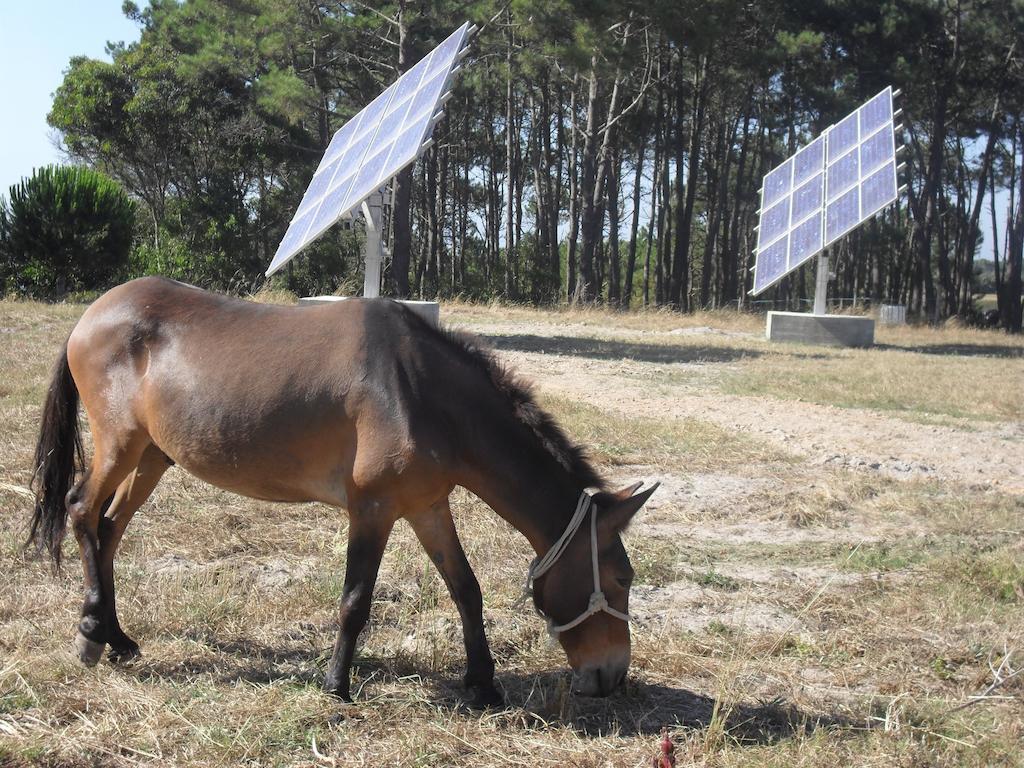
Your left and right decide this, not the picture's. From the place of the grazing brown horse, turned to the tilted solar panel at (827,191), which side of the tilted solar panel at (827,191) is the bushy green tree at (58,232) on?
left

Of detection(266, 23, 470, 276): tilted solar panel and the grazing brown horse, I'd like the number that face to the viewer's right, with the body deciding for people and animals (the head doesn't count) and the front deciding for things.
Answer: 1

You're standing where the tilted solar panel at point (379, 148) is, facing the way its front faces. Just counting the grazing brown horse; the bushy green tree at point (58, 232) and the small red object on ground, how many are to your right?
1

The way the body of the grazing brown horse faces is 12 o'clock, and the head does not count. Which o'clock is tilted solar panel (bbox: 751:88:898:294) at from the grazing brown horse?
The tilted solar panel is roughly at 10 o'clock from the grazing brown horse.

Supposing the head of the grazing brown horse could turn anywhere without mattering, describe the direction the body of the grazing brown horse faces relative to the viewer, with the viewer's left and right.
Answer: facing to the right of the viewer

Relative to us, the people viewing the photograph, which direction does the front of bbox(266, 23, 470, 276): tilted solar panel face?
facing the viewer and to the left of the viewer

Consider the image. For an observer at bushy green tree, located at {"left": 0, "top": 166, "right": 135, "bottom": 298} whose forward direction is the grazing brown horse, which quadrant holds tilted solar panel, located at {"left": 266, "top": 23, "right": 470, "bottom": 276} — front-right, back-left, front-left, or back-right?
front-left

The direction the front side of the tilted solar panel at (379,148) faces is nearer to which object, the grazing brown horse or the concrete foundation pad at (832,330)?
the grazing brown horse

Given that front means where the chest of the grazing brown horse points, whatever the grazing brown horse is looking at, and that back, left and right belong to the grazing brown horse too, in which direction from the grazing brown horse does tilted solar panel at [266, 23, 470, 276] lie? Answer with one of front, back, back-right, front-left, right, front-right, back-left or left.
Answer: left
